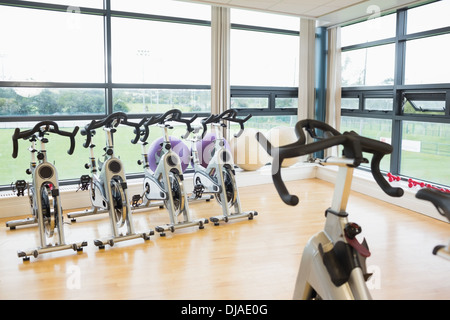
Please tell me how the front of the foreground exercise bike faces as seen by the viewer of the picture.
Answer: facing away from the viewer and to the left of the viewer

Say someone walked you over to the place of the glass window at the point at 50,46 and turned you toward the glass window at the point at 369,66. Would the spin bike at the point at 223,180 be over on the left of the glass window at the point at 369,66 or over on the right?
right

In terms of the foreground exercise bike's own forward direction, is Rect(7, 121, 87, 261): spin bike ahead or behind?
ahead

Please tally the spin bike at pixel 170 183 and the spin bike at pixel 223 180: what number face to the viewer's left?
0

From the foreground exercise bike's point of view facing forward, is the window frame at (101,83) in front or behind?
in front

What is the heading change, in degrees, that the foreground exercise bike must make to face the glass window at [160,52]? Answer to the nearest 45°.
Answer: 0° — it already faces it
